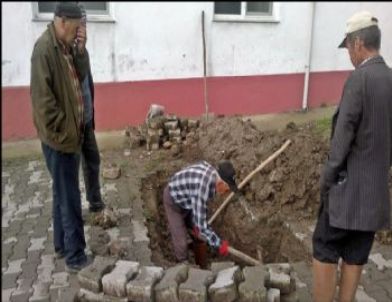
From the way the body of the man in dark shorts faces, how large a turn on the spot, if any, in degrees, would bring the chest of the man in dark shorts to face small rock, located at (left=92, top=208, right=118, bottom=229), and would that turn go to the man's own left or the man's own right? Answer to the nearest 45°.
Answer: approximately 45° to the man's own left

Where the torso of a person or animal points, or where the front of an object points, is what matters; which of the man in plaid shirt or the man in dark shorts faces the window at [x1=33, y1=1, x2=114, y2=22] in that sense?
the man in dark shorts

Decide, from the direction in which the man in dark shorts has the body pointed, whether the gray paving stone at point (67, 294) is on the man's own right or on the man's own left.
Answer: on the man's own left

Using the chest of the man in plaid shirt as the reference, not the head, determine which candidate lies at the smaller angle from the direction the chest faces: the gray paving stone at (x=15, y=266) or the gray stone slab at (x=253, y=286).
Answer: the gray stone slab

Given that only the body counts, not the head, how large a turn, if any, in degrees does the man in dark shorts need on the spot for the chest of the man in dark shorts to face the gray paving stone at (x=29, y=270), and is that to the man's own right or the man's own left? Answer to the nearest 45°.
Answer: approximately 45° to the man's own left

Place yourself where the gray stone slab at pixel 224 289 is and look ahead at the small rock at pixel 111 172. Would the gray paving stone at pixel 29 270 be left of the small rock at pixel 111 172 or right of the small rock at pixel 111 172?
left

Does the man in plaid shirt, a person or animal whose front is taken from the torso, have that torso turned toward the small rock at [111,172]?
no

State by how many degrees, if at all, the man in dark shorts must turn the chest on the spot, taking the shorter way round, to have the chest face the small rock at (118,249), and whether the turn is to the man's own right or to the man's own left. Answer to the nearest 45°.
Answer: approximately 45° to the man's own left

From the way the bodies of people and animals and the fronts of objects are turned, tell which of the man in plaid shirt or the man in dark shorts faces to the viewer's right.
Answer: the man in plaid shirt

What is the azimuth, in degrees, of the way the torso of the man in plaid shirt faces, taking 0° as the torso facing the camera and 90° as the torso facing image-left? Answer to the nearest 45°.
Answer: approximately 270°

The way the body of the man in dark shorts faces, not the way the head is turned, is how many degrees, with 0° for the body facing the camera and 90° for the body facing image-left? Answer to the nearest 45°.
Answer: approximately 135°

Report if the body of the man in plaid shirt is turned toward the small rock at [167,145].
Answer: no

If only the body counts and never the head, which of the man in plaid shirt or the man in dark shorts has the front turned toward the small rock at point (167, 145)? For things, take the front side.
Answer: the man in dark shorts

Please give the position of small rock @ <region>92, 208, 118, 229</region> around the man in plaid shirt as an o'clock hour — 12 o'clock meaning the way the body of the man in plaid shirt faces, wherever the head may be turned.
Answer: The small rock is roughly at 6 o'clock from the man in plaid shirt.

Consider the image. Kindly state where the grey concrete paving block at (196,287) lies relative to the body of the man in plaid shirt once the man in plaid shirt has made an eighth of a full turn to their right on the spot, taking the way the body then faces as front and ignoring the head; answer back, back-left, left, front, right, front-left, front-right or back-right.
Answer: front-right

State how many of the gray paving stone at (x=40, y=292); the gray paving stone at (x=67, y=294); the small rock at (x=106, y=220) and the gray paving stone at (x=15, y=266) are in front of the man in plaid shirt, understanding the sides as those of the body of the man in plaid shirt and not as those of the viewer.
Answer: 0

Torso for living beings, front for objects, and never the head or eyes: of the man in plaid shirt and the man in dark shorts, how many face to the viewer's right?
1
